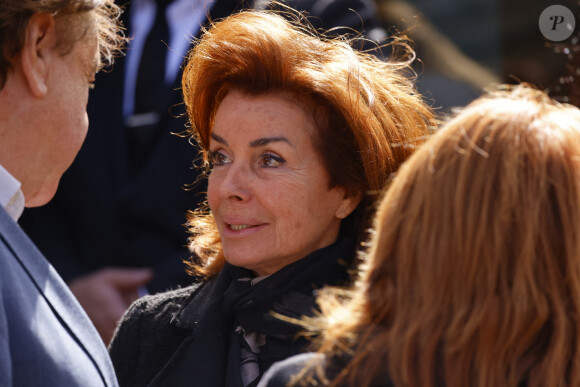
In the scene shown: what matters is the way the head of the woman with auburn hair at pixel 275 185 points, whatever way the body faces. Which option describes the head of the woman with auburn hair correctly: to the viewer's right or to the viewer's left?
to the viewer's left

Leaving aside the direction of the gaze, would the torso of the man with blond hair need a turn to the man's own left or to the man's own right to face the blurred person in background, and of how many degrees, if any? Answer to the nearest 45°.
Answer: approximately 45° to the man's own left

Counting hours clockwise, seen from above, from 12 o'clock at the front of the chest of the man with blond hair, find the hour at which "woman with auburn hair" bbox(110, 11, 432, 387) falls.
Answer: The woman with auburn hair is roughly at 12 o'clock from the man with blond hair.

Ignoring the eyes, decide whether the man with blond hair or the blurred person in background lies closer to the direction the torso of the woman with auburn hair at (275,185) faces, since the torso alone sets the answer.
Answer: the man with blond hair

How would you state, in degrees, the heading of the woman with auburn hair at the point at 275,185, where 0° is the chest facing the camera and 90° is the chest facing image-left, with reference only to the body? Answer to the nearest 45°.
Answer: approximately 45°

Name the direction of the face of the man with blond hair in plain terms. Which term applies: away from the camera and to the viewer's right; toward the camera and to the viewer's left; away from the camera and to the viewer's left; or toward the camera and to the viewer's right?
away from the camera and to the viewer's right

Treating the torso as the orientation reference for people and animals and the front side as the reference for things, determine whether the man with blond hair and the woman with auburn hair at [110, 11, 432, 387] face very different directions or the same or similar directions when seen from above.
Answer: very different directions

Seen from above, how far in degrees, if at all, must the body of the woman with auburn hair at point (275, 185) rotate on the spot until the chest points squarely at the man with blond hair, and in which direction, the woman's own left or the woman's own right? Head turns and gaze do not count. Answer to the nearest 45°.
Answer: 0° — they already face them
